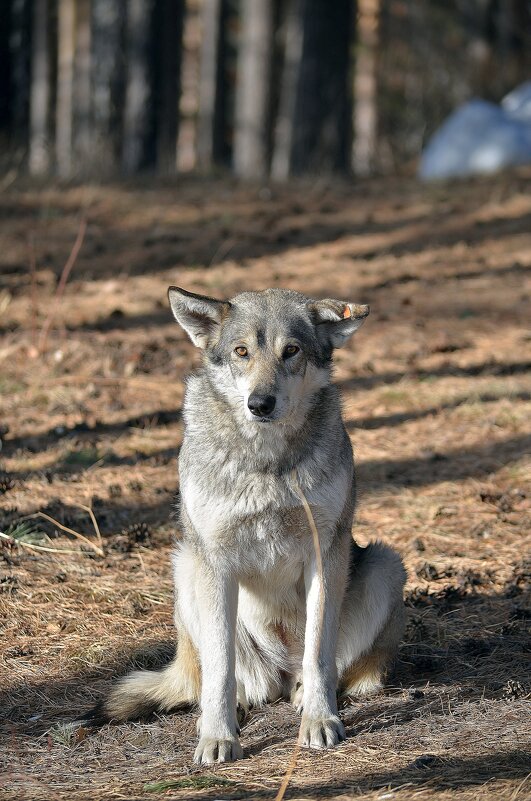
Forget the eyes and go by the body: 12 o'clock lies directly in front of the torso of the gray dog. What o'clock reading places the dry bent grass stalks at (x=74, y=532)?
The dry bent grass stalks is roughly at 5 o'clock from the gray dog.

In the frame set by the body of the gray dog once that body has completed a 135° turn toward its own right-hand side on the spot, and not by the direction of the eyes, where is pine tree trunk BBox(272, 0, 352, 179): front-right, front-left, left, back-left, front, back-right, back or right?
front-right

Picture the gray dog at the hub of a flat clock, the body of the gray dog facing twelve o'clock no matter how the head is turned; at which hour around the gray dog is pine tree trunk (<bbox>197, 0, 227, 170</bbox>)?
The pine tree trunk is roughly at 6 o'clock from the gray dog.

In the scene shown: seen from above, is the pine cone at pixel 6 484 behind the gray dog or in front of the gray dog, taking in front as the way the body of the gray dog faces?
behind

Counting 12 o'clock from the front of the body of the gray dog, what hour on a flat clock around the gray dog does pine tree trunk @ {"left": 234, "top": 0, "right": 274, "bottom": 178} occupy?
The pine tree trunk is roughly at 6 o'clock from the gray dog.

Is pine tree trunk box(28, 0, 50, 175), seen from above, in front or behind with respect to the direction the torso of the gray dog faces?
behind

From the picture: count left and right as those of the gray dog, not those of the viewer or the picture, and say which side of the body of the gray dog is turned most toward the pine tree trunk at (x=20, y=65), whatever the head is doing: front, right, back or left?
back

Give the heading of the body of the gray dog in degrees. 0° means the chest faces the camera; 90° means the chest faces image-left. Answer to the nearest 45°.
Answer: approximately 0°

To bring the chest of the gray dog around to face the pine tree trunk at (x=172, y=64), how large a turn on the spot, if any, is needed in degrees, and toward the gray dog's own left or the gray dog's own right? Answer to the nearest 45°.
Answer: approximately 180°

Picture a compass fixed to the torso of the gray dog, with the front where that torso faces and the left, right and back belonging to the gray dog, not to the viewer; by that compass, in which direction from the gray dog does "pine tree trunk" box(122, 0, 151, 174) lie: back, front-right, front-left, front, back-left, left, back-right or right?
back

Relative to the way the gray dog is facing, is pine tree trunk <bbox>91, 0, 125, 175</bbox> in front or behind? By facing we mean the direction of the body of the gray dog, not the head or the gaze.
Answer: behind

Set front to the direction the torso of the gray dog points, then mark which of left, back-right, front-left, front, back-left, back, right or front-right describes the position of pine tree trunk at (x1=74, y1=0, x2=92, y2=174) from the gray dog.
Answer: back
